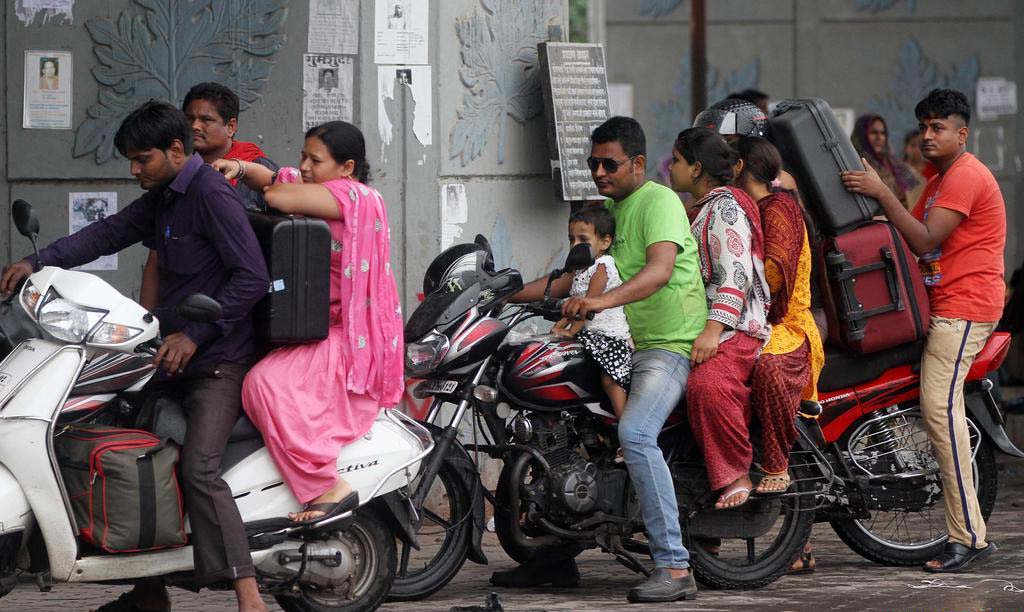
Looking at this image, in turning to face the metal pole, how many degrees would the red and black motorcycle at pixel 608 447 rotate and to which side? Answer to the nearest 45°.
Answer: approximately 135° to its right

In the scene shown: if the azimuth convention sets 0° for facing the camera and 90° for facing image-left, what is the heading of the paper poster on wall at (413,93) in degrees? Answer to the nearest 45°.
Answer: approximately 0°

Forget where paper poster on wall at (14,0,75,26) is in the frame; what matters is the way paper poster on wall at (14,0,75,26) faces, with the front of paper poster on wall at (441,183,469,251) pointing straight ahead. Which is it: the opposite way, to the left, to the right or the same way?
the same way

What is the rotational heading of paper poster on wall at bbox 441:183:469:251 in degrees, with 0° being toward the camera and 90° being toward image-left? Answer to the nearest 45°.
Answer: approximately 0°

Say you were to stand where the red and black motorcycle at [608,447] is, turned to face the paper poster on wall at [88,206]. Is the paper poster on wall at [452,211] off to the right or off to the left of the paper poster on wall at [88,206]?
right

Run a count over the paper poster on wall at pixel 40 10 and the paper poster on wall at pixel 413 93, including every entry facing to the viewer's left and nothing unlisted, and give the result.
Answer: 0

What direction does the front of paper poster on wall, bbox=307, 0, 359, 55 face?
toward the camera

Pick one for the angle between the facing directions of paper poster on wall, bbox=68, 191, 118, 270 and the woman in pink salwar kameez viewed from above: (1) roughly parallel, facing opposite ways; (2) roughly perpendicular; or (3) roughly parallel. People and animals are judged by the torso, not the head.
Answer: roughly perpendicular

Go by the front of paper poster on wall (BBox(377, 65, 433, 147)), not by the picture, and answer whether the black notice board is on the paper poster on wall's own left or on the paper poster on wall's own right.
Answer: on the paper poster on wall's own left

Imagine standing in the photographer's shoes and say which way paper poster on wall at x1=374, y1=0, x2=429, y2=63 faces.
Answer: facing the viewer

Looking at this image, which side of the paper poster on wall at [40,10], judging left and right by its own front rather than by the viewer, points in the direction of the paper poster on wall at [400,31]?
left

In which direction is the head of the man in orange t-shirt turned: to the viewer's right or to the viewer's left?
to the viewer's left

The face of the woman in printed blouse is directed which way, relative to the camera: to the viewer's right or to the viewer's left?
to the viewer's left

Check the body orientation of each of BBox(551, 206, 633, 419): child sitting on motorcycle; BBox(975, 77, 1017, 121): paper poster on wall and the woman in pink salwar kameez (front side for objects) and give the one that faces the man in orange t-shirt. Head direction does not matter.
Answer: the paper poster on wall

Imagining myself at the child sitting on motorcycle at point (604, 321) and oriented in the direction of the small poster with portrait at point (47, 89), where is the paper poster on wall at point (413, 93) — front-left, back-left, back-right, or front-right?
front-right

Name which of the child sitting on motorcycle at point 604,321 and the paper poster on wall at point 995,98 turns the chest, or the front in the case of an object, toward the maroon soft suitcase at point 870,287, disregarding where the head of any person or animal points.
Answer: the paper poster on wall
